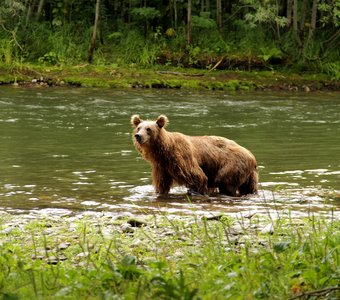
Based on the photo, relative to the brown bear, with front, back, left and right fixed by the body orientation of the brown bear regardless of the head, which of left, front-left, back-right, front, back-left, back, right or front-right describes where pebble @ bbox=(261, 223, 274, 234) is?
left

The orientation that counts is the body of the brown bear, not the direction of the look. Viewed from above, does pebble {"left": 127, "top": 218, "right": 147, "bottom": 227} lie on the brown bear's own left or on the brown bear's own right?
on the brown bear's own left

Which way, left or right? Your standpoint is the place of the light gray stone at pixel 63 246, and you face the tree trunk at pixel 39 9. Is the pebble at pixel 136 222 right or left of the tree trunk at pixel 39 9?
right

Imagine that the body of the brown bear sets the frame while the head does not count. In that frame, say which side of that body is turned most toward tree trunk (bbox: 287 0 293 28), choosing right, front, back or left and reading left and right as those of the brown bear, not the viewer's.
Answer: right

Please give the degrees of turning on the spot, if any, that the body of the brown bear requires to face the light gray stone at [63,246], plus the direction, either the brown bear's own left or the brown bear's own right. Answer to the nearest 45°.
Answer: approximately 90° to the brown bear's own left

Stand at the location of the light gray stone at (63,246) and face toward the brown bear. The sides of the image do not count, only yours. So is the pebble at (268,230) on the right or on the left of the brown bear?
right

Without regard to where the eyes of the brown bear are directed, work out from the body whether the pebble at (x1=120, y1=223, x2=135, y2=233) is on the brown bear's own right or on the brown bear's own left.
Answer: on the brown bear's own left

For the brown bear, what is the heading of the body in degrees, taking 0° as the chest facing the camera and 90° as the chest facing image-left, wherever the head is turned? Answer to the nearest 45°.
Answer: approximately 90°
